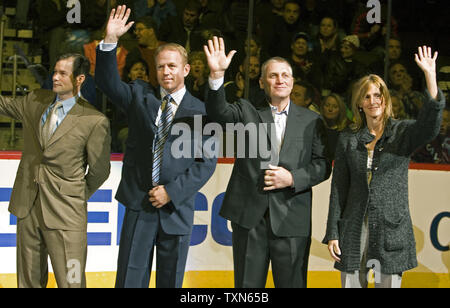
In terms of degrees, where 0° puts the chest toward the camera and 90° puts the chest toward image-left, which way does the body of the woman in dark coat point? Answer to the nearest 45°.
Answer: approximately 0°

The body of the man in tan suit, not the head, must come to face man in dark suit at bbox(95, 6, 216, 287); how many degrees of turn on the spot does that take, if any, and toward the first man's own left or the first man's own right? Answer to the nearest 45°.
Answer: approximately 135° to the first man's own left

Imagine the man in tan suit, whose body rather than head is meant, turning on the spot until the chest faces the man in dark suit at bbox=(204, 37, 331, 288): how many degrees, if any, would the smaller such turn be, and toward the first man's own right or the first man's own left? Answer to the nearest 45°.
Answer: approximately 135° to the first man's own left

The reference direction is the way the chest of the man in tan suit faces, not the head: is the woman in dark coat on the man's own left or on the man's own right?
on the man's own left

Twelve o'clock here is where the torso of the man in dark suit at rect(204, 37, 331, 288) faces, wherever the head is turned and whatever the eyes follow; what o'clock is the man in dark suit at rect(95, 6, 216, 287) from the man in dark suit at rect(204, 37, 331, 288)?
the man in dark suit at rect(95, 6, 216, 287) is roughly at 3 o'clock from the man in dark suit at rect(204, 37, 331, 288).

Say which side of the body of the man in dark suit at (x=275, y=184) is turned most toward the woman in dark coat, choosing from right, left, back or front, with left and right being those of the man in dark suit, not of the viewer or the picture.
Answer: left

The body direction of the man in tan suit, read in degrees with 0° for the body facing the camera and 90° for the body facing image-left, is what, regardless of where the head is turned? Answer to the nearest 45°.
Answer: approximately 45°

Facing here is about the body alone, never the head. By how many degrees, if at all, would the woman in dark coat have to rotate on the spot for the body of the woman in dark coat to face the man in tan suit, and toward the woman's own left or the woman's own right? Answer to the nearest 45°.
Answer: approximately 90° to the woman's own right

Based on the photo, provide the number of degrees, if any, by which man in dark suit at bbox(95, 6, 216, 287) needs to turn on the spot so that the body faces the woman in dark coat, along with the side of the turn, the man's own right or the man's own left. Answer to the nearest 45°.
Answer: approximately 90° to the man's own left

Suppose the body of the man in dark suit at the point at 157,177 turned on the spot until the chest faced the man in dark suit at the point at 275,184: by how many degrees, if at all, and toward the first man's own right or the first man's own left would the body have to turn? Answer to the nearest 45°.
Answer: approximately 90° to the first man's own left
